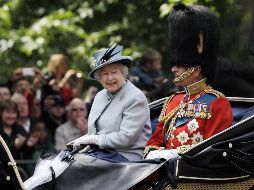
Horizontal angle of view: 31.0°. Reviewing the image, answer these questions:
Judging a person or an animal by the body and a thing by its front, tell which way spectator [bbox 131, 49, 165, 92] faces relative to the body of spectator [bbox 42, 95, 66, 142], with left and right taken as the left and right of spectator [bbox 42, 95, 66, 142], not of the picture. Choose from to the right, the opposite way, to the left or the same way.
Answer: the same way

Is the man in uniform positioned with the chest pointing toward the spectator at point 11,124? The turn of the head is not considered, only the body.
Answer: no

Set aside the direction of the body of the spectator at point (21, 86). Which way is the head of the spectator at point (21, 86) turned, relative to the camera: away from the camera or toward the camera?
toward the camera

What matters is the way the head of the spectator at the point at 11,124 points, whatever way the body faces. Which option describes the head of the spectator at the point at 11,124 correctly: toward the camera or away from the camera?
toward the camera

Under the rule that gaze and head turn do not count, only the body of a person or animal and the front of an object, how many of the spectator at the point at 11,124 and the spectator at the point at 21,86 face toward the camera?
2

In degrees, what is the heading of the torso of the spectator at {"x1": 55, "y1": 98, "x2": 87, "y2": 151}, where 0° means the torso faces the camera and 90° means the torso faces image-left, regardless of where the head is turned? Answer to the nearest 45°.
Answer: approximately 315°

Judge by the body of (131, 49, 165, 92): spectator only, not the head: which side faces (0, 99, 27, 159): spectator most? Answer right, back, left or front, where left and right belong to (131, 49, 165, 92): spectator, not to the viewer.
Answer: right

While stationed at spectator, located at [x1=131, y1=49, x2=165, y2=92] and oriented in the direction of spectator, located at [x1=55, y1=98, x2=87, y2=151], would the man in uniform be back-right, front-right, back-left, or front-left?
front-left

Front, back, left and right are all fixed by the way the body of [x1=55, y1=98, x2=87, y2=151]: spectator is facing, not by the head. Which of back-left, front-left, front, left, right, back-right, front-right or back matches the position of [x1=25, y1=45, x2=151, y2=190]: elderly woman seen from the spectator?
front-right

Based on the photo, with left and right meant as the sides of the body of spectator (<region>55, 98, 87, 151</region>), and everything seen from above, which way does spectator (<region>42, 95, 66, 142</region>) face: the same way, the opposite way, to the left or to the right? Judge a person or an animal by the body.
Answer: the same way

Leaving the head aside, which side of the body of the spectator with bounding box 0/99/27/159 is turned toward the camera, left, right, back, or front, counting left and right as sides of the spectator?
front

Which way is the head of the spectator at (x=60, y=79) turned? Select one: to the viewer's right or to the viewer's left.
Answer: to the viewer's right

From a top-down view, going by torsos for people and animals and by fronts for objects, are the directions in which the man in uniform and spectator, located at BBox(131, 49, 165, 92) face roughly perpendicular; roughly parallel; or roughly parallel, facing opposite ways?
roughly perpendicular

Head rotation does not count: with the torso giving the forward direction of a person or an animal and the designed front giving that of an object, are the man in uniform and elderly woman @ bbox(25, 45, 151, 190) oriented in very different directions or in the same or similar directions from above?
same or similar directions

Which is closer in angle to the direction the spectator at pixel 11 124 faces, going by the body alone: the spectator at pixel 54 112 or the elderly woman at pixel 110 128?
the elderly woman

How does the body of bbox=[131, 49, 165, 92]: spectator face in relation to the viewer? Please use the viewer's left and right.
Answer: facing the viewer and to the right of the viewer

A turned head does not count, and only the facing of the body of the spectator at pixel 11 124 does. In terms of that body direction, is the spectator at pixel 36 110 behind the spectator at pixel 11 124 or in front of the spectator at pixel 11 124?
behind

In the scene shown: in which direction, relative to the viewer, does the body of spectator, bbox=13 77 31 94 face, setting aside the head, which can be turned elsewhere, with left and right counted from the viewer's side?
facing the viewer

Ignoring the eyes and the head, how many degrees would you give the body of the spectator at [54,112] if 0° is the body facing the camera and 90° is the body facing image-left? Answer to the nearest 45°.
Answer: approximately 315°
